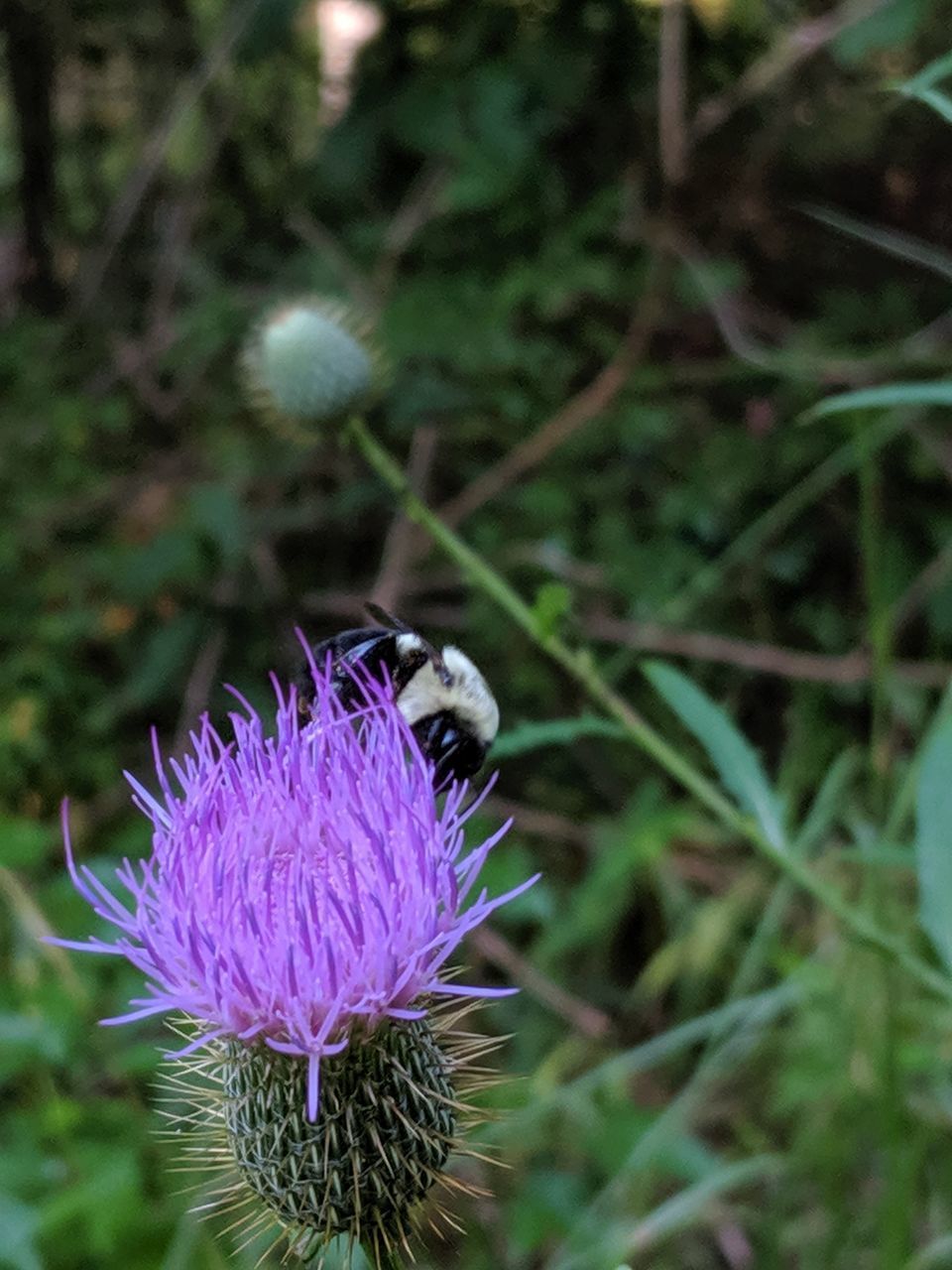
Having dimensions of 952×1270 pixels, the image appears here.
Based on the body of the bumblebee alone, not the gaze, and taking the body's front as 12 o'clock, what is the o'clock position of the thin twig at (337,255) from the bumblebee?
The thin twig is roughly at 9 o'clock from the bumblebee.

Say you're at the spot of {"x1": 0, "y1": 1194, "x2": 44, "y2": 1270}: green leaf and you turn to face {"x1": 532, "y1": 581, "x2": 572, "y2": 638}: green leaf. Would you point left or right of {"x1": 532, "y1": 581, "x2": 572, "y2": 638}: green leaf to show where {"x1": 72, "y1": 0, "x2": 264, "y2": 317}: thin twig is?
left

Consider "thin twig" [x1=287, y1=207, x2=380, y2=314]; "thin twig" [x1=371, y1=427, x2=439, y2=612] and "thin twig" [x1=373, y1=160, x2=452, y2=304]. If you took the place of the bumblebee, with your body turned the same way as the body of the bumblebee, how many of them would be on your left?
3

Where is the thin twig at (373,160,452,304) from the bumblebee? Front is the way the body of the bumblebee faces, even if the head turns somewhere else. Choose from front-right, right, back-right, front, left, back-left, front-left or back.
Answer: left

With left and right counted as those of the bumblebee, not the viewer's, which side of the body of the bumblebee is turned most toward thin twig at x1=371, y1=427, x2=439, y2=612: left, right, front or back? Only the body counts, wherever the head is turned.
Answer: left

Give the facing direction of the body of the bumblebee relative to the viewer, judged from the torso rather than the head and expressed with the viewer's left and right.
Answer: facing to the right of the viewer
